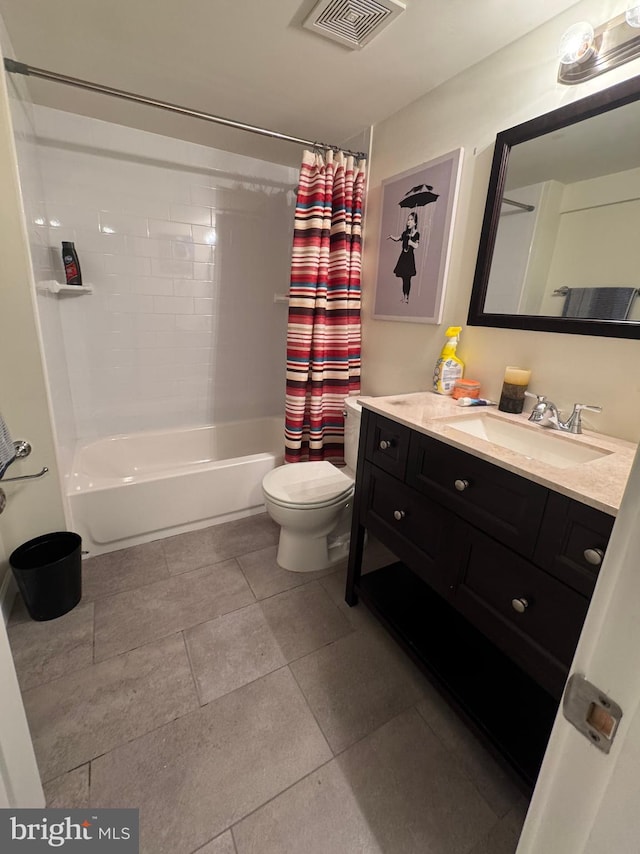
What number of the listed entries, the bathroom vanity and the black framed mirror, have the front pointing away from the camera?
0

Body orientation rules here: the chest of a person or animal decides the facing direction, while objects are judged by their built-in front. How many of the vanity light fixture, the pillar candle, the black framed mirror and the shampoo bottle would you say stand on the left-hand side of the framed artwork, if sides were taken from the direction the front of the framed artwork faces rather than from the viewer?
3

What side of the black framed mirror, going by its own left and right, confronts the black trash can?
front

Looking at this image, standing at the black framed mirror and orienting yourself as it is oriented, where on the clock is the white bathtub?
The white bathtub is roughly at 1 o'clock from the black framed mirror.

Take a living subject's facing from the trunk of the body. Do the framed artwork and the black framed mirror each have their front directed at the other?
no

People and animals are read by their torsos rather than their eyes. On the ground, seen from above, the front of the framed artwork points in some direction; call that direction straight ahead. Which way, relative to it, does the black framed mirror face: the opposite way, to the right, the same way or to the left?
the same way

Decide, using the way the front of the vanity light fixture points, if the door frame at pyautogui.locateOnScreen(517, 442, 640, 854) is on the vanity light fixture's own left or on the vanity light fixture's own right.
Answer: on the vanity light fixture's own left

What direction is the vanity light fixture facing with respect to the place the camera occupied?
facing the viewer and to the left of the viewer

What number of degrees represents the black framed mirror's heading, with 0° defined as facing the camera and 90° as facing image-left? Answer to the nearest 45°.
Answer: approximately 45°

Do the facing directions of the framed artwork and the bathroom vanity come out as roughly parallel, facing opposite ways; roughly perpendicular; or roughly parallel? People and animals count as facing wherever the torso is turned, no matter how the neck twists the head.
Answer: roughly parallel

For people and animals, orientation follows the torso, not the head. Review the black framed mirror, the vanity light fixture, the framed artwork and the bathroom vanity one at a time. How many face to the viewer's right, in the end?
0

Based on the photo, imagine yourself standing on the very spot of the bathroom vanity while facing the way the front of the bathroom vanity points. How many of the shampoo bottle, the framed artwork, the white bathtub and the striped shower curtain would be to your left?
0

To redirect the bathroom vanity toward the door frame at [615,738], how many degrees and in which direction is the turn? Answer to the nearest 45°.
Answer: approximately 45° to its left

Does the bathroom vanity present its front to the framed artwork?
no

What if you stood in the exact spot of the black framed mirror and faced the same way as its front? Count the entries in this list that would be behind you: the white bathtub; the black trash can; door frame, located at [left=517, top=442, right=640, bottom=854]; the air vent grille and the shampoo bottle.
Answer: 0

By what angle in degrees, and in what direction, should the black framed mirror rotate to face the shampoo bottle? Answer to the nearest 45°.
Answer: approximately 45° to its right

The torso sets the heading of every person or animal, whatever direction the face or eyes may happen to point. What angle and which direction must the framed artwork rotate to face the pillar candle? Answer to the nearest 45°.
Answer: approximately 90° to its left

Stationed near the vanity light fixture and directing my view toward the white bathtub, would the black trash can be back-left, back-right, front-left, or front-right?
front-left

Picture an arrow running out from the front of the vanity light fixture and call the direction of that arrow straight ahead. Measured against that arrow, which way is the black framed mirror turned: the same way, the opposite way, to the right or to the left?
the same way
